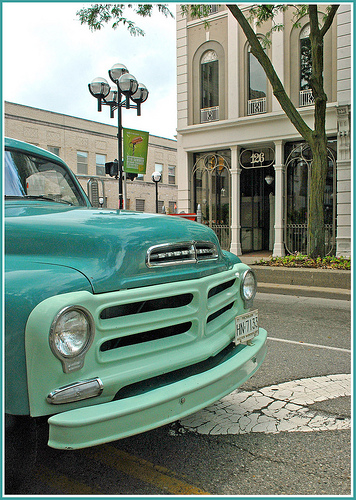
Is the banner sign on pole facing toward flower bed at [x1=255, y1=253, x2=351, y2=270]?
no

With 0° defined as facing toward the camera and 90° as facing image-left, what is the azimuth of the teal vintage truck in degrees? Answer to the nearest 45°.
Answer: approximately 315°

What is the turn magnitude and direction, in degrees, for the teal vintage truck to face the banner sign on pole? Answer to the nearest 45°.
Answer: approximately 135° to its left

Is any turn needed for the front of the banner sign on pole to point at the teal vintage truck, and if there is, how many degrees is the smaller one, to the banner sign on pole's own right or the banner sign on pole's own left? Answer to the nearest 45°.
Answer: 0° — it already faces it

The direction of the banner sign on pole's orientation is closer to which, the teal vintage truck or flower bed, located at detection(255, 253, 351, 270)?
the teal vintage truck

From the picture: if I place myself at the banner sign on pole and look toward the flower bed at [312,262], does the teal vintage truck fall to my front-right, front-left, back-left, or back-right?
front-right

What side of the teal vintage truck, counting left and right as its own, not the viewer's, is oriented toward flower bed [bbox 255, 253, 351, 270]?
left

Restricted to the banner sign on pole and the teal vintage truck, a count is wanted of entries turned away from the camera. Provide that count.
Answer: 0

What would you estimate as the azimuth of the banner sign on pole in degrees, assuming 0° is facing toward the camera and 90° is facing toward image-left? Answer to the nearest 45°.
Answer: approximately 0°

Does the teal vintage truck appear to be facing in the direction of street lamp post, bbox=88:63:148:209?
no
